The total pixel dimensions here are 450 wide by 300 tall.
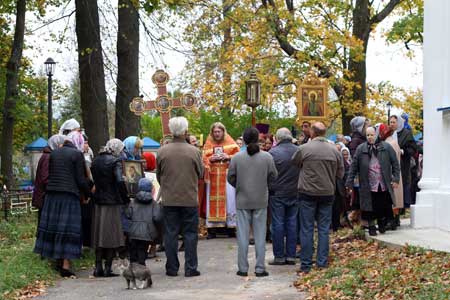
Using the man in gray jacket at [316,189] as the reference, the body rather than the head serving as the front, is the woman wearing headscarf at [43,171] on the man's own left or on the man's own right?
on the man's own left

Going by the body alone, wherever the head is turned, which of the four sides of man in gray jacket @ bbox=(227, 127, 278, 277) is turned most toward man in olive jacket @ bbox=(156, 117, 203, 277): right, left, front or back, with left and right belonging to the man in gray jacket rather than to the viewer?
left

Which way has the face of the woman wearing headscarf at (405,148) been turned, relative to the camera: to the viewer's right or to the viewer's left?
to the viewer's left

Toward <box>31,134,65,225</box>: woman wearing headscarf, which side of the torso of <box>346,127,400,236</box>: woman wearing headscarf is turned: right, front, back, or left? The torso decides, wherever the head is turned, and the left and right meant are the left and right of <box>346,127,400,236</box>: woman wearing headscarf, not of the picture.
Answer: right

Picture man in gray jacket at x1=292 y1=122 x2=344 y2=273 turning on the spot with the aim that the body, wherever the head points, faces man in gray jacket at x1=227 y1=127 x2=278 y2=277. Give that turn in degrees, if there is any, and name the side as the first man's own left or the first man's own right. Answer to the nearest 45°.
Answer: approximately 90° to the first man's own left

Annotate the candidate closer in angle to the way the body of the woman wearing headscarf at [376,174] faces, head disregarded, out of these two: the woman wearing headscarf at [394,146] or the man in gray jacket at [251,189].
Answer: the man in gray jacket

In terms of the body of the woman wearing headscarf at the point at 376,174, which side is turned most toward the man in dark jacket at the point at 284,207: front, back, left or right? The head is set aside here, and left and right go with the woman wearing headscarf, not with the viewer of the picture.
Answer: front

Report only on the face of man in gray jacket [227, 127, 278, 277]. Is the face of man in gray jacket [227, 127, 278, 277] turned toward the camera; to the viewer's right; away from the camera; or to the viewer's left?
away from the camera

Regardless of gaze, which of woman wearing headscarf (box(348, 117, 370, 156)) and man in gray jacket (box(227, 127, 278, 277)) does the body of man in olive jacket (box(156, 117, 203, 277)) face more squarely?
the woman wearing headscarf

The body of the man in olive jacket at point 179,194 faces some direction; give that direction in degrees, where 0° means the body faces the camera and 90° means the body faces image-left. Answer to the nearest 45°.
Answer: approximately 180°

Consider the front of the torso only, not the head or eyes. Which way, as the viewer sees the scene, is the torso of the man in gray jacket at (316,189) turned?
away from the camera

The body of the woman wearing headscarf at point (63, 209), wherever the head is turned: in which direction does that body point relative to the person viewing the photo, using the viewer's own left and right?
facing away from the viewer and to the right of the viewer

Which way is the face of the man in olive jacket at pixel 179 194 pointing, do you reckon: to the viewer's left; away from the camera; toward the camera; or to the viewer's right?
away from the camera

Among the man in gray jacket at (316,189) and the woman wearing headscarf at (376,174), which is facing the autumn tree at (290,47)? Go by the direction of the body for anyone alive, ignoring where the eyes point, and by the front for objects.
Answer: the man in gray jacket

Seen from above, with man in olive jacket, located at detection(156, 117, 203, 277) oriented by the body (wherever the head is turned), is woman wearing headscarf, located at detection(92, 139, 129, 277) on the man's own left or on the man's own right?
on the man's own left

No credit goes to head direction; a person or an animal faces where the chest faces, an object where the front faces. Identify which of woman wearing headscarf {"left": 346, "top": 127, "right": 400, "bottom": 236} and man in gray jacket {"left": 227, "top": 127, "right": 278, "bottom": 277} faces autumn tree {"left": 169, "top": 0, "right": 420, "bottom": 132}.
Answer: the man in gray jacket

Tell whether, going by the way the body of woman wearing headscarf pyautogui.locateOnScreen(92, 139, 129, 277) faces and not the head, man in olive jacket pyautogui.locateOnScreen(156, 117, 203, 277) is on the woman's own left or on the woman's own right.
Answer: on the woman's own right

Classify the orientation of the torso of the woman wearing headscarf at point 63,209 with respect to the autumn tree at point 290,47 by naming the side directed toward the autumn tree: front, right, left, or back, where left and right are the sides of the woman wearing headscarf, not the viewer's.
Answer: front

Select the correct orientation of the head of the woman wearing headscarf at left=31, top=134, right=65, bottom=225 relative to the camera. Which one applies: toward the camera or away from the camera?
away from the camera
